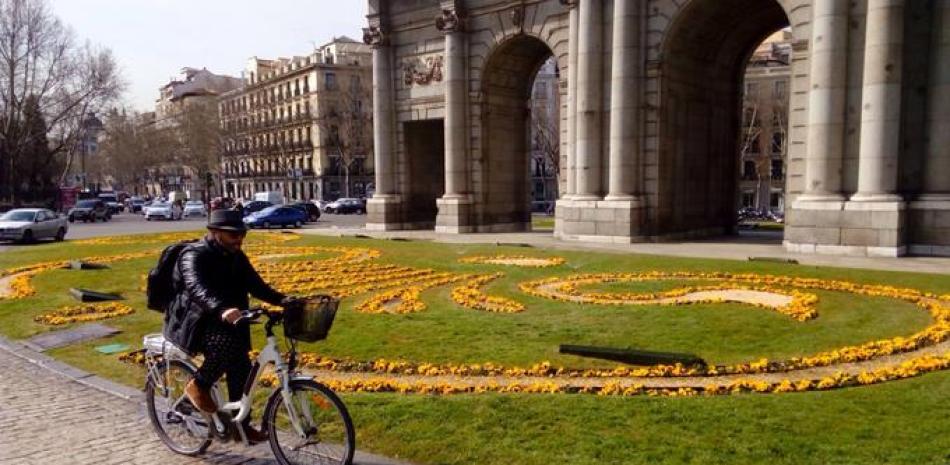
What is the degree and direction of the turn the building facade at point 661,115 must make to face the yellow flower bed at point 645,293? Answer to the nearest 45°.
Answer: approximately 45° to its left

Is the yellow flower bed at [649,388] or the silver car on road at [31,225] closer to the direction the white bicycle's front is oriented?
the yellow flower bed

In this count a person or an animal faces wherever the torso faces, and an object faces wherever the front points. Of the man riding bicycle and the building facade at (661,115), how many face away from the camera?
0

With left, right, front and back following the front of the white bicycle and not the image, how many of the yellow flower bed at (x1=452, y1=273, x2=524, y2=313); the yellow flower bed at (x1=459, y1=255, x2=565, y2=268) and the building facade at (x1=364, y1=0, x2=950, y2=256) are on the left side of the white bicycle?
3

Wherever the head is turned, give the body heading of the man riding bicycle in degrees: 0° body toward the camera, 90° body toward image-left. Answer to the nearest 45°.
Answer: approximately 315°

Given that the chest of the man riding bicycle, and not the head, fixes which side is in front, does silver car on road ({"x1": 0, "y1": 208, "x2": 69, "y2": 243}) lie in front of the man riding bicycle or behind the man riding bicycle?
behind

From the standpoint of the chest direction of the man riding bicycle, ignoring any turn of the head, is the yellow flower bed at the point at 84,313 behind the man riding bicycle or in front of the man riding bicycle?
behind

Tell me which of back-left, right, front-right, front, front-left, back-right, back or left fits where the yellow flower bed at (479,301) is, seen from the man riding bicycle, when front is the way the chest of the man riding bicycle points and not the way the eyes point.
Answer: left

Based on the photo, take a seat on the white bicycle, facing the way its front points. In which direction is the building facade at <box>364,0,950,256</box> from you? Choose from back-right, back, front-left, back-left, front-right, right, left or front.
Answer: left

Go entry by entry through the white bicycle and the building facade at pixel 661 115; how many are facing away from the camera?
0

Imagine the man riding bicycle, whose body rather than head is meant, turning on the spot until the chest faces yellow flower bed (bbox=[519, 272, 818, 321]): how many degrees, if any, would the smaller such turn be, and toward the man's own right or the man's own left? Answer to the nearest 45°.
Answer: approximately 90° to the man's own left

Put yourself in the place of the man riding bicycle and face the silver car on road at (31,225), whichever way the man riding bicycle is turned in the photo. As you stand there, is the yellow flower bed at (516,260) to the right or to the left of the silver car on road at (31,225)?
right

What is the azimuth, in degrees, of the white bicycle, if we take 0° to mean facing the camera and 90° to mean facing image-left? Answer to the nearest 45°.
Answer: approximately 315°

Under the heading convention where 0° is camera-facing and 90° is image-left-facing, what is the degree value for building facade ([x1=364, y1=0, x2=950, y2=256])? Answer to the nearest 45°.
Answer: approximately 45°

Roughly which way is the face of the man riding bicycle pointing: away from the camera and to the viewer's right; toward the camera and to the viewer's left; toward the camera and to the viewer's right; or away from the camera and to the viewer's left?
toward the camera and to the viewer's right
